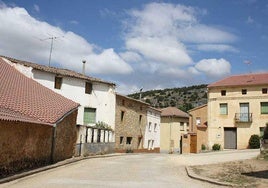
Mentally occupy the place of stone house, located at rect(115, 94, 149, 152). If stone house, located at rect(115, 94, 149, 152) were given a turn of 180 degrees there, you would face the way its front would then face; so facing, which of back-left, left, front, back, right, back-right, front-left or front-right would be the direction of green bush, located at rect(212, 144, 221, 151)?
back-right

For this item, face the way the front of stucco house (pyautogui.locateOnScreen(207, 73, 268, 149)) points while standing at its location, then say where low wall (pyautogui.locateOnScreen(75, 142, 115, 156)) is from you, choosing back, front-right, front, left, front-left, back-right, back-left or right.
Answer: front-right

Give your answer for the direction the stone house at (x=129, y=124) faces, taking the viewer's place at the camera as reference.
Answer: facing the viewer and to the right of the viewer

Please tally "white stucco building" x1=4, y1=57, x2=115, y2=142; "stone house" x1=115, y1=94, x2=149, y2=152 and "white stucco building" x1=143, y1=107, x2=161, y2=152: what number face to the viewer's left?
0

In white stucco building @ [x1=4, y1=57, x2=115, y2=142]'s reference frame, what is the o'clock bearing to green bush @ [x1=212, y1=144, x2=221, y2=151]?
The green bush is roughly at 10 o'clock from the white stucco building.

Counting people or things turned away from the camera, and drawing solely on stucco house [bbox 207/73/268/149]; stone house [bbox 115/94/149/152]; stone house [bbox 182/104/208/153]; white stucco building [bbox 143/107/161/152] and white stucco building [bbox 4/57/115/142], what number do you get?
0

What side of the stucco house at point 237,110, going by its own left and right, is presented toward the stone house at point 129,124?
right

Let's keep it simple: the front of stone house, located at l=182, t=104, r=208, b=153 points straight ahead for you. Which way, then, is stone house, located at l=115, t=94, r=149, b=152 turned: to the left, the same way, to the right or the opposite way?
to the left

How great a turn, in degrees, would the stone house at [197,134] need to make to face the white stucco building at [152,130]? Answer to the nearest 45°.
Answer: approximately 90° to its right

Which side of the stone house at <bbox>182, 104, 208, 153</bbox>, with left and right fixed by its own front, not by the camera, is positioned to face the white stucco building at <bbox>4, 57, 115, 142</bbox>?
front

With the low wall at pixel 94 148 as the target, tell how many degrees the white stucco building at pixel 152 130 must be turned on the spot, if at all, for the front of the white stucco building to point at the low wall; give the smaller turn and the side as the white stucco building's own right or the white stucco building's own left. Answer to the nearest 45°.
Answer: approximately 45° to the white stucco building's own right
